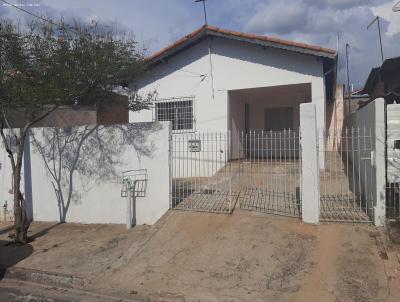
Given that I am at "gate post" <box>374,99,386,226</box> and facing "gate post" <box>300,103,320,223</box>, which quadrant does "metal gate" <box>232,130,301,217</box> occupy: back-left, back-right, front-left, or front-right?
front-right

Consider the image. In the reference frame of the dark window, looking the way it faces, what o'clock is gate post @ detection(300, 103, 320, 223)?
The gate post is roughly at 12 o'clock from the dark window.

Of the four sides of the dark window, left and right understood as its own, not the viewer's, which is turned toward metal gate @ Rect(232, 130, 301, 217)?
front

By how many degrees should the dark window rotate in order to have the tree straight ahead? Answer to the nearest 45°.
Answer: approximately 45° to its right

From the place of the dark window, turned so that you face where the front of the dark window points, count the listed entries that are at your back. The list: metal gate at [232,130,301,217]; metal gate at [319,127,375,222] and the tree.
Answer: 0

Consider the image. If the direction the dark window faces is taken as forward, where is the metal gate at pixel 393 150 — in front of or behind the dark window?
in front

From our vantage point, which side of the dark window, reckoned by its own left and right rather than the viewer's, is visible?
front

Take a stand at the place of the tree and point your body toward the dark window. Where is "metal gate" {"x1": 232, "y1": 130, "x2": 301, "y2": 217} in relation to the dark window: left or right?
right

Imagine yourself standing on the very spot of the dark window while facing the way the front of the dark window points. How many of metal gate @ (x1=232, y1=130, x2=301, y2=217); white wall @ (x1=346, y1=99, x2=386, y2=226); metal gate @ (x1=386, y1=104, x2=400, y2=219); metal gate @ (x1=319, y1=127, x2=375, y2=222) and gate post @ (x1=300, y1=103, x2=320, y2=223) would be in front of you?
5

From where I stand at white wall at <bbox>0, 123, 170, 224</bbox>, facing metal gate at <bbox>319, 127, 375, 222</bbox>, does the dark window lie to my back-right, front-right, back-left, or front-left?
front-left

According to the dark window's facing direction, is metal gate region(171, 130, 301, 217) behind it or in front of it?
in front

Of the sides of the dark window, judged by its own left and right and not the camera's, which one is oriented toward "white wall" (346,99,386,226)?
front
